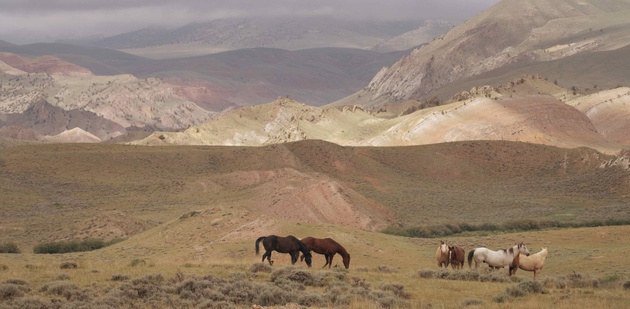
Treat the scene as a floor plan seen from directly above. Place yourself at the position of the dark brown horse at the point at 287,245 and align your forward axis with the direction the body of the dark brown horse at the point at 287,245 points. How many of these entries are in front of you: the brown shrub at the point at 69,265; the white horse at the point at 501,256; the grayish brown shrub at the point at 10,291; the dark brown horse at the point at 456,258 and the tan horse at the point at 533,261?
3

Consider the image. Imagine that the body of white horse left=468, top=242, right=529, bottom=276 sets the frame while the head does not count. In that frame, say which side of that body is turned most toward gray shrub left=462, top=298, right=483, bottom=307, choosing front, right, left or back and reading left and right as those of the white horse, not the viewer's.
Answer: right

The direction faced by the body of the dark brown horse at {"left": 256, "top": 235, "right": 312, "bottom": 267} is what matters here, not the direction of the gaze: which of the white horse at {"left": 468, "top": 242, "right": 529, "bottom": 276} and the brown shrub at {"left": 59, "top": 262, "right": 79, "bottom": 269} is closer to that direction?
the white horse

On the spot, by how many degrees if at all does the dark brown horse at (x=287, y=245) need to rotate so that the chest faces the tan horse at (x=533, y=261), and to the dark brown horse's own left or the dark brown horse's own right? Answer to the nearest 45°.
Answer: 0° — it already faces it

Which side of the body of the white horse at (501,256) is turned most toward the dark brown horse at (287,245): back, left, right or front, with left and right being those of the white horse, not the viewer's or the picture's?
back

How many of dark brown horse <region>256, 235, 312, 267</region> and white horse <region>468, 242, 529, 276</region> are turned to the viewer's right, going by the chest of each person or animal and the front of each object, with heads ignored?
2

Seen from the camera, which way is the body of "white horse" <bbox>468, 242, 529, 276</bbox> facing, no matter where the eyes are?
to the viewer's right

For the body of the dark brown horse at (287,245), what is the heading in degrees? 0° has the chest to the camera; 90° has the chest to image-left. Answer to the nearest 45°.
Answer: approximately 270°

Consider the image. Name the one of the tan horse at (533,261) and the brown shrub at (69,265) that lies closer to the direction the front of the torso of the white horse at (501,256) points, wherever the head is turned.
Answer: the tan horse

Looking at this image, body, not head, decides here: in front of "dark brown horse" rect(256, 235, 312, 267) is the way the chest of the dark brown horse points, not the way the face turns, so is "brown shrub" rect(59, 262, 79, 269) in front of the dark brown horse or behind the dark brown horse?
behind

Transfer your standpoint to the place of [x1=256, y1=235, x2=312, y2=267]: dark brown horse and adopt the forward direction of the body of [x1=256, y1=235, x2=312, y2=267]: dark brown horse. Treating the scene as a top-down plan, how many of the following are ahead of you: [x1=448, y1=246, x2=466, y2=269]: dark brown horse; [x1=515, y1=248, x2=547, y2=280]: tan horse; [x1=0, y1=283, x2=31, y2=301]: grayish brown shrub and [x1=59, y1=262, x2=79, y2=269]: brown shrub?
2
